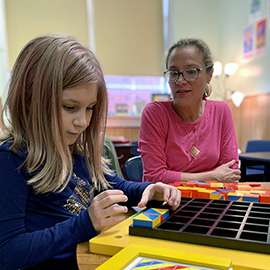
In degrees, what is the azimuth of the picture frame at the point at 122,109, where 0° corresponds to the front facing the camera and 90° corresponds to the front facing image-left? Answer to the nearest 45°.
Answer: approximately 0°

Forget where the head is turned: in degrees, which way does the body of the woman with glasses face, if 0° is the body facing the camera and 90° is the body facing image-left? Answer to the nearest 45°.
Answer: approximately 0°

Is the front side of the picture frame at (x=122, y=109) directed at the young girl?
yes

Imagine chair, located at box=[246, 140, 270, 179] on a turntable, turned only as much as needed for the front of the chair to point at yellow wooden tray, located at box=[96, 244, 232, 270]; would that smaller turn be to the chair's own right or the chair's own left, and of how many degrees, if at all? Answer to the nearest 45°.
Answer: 0° — it already faces it

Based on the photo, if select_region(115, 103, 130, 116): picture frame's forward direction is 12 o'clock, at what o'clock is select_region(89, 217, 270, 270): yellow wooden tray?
The yellow wooden tray is roughly at 12 o'clock from the picture frame.

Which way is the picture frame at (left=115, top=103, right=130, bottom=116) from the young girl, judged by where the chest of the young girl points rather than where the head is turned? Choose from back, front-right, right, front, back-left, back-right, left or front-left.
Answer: back-left
